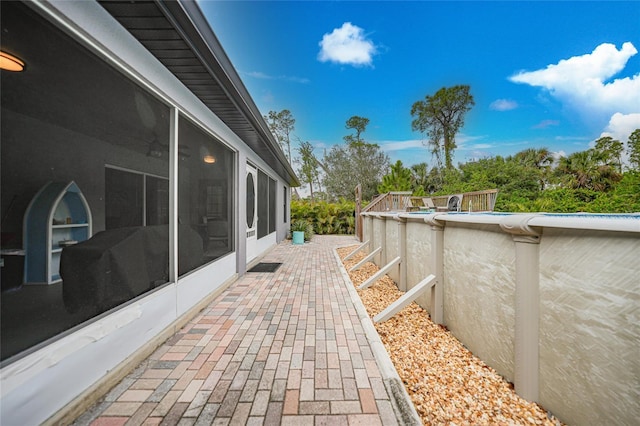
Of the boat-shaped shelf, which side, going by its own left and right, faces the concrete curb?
front

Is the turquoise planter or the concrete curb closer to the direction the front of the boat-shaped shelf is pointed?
the concrete curb

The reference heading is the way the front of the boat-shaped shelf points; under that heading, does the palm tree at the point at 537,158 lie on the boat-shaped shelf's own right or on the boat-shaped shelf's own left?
on the boat-shaped shelf's own left

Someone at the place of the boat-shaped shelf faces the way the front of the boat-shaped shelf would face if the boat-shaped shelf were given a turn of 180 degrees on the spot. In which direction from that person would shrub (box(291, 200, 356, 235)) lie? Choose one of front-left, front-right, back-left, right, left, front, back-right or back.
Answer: right

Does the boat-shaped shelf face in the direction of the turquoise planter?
no

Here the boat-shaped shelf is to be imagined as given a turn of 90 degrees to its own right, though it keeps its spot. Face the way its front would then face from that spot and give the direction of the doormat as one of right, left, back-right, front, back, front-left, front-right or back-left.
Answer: back

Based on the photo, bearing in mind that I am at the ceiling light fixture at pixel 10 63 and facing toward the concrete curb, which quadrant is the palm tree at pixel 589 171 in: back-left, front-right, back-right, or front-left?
front-left

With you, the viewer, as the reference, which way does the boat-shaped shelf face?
facing the viewer and to the right of the viewer

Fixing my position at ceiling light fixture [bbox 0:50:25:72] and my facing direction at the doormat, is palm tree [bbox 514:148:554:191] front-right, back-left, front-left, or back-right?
front-right
